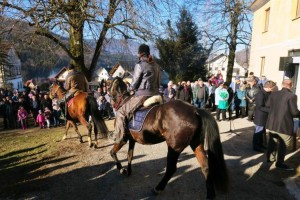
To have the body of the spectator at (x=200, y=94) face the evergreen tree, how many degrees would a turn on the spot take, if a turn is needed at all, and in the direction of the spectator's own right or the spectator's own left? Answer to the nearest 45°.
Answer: approximately 180°

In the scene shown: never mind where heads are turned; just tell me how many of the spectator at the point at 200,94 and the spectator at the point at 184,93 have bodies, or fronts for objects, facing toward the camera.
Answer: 2

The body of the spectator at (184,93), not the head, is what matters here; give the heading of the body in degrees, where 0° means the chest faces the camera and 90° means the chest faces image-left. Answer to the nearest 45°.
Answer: approximately 0°

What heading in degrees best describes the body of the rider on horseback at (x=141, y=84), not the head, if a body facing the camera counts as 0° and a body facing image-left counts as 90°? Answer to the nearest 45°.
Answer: approximately 135°

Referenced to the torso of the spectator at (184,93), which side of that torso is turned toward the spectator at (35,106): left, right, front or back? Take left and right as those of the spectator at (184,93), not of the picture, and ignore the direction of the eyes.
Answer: right

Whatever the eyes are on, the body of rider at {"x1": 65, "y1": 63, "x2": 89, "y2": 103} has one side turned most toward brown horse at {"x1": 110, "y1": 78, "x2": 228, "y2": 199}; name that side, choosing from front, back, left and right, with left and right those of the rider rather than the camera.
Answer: back

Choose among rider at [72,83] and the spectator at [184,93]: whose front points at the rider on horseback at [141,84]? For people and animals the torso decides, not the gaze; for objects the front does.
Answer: the spectator

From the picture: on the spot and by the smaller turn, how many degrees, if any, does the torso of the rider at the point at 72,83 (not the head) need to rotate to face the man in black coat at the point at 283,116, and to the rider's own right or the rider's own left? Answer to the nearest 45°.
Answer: approximately 180°

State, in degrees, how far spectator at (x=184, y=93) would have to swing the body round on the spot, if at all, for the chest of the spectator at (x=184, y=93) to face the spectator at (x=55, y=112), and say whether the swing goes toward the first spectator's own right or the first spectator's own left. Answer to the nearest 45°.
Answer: approximately 90° to the first spectator's own right

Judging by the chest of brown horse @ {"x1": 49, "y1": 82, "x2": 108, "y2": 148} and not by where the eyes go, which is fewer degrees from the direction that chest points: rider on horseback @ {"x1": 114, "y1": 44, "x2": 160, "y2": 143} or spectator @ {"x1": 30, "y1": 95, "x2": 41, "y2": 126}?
the spectator

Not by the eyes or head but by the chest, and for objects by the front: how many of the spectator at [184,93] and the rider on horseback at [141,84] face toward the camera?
1

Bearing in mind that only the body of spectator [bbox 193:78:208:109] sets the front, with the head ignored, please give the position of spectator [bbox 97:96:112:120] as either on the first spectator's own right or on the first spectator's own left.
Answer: on the first spectator's own right

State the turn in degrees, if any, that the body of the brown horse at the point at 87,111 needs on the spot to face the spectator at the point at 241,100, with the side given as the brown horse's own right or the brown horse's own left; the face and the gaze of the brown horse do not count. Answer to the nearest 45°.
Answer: approximately 135° to the brown horse's own right
